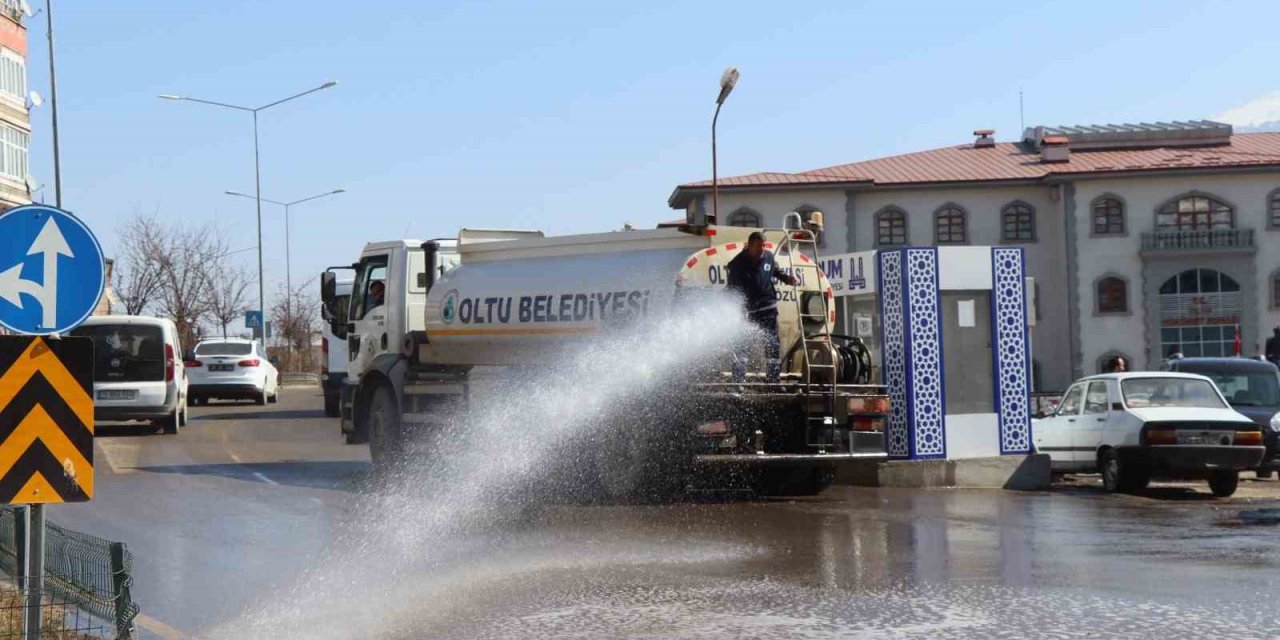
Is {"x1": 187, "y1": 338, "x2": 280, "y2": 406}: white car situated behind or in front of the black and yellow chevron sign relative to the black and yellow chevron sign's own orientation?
behind

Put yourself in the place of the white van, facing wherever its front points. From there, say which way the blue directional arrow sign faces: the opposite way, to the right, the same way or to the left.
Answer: the opposite way

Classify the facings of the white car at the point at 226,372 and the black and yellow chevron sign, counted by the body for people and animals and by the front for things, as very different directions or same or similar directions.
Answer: very different directions

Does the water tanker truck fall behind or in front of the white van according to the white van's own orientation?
behind

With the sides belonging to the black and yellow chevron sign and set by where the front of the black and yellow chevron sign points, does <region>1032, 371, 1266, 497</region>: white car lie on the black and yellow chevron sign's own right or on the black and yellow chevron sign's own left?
on the black and yellow chevron sign's own left

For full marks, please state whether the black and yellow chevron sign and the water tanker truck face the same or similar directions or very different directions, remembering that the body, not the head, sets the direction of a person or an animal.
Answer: very different directions

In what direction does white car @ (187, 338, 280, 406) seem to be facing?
away from the camera

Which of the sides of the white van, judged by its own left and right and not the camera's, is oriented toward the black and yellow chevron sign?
back

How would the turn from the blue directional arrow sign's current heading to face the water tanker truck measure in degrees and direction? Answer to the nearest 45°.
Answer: approximately 135° to its left

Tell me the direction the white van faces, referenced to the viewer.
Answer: facing away from the viewer

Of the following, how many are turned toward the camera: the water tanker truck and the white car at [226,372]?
0

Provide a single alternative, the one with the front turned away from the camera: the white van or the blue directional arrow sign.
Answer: the white van
